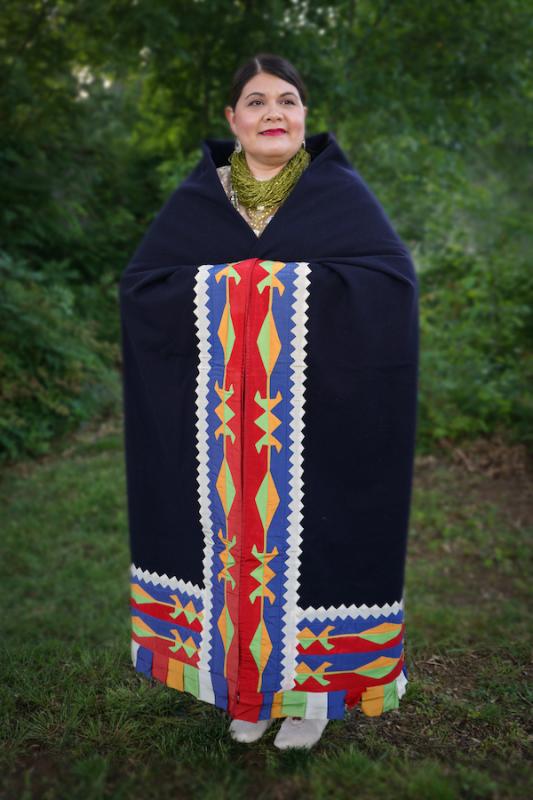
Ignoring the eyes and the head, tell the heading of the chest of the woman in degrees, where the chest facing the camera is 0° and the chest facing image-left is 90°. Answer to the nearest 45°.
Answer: approximately 0°

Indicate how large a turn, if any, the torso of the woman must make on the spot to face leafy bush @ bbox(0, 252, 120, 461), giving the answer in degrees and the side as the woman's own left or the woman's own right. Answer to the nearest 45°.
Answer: approximately 135° to the woman's own right
